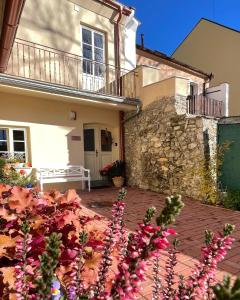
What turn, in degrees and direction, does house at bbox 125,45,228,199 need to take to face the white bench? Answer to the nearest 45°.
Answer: approximately 135° to its right

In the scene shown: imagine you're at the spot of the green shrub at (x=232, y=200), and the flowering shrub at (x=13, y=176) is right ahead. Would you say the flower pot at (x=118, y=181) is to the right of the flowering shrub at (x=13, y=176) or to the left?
right

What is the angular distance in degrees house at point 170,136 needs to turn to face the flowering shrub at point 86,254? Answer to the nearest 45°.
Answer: approximately 45° to its right

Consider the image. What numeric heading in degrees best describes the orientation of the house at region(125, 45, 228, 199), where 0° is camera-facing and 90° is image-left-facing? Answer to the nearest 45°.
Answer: approximately 315°
